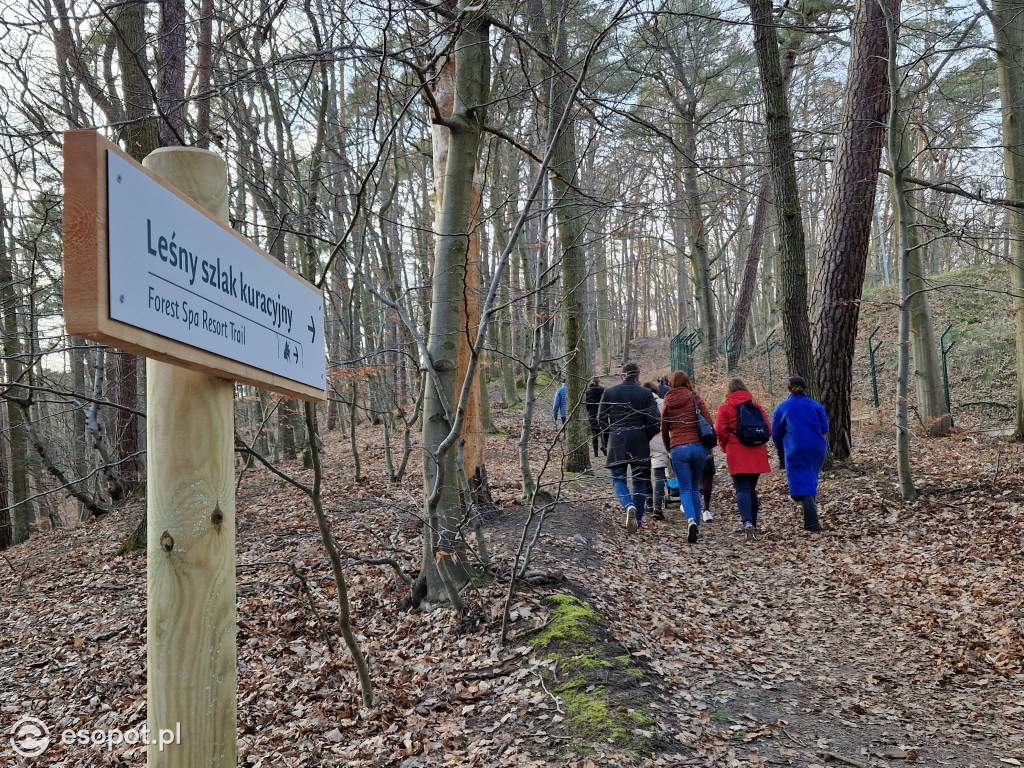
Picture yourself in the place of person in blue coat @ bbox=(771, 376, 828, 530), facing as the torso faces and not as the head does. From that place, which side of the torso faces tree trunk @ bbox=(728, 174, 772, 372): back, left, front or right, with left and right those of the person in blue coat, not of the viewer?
front

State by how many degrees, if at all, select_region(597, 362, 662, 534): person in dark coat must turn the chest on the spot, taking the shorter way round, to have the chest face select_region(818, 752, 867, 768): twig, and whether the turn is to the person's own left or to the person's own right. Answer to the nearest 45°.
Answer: approximately 180°

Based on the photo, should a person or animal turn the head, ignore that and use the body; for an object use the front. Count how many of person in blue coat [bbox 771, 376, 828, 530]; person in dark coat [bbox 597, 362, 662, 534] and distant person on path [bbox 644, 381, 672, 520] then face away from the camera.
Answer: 3

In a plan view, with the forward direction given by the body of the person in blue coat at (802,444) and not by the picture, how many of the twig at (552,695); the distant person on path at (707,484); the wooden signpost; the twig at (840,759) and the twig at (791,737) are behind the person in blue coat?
4

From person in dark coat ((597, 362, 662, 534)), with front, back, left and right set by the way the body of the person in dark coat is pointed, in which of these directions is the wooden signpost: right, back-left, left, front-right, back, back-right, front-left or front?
back

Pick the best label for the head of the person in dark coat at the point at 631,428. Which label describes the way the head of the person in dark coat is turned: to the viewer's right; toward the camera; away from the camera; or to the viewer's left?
away from the camera

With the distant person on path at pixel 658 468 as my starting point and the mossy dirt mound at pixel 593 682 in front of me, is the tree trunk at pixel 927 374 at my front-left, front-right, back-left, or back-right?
back-left

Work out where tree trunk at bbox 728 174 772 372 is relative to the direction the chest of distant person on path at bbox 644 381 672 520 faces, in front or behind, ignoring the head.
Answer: in front

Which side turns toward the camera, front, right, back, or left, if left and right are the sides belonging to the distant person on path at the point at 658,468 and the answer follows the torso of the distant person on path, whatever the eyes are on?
back

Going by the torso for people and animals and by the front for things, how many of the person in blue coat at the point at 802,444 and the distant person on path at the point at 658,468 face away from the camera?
2

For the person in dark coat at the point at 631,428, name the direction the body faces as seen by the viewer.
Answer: away from the camera

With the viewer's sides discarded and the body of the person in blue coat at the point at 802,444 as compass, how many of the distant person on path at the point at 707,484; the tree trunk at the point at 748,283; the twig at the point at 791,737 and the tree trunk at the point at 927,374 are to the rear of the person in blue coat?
1

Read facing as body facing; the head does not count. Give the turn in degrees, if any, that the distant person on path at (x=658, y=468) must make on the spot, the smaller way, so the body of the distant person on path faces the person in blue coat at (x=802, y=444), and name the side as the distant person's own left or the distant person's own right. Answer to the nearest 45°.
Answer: approximately 135° to the distant person's own right

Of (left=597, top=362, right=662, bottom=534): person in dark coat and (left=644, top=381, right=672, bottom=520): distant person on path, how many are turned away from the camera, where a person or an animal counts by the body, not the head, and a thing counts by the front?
2

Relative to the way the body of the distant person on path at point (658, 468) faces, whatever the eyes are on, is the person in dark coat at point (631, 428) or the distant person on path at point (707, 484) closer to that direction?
the distant person on path

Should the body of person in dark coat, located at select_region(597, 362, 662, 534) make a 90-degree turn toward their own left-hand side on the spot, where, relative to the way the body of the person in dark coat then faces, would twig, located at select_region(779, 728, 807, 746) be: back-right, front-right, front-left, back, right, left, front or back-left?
left

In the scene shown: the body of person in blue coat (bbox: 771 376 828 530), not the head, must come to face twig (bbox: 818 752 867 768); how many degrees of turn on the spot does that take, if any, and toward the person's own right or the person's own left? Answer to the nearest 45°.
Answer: approximately 180°

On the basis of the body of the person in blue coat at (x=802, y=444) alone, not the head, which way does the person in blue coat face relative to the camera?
away from the camera

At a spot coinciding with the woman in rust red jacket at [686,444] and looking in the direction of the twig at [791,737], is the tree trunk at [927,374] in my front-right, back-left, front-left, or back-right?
back-left
